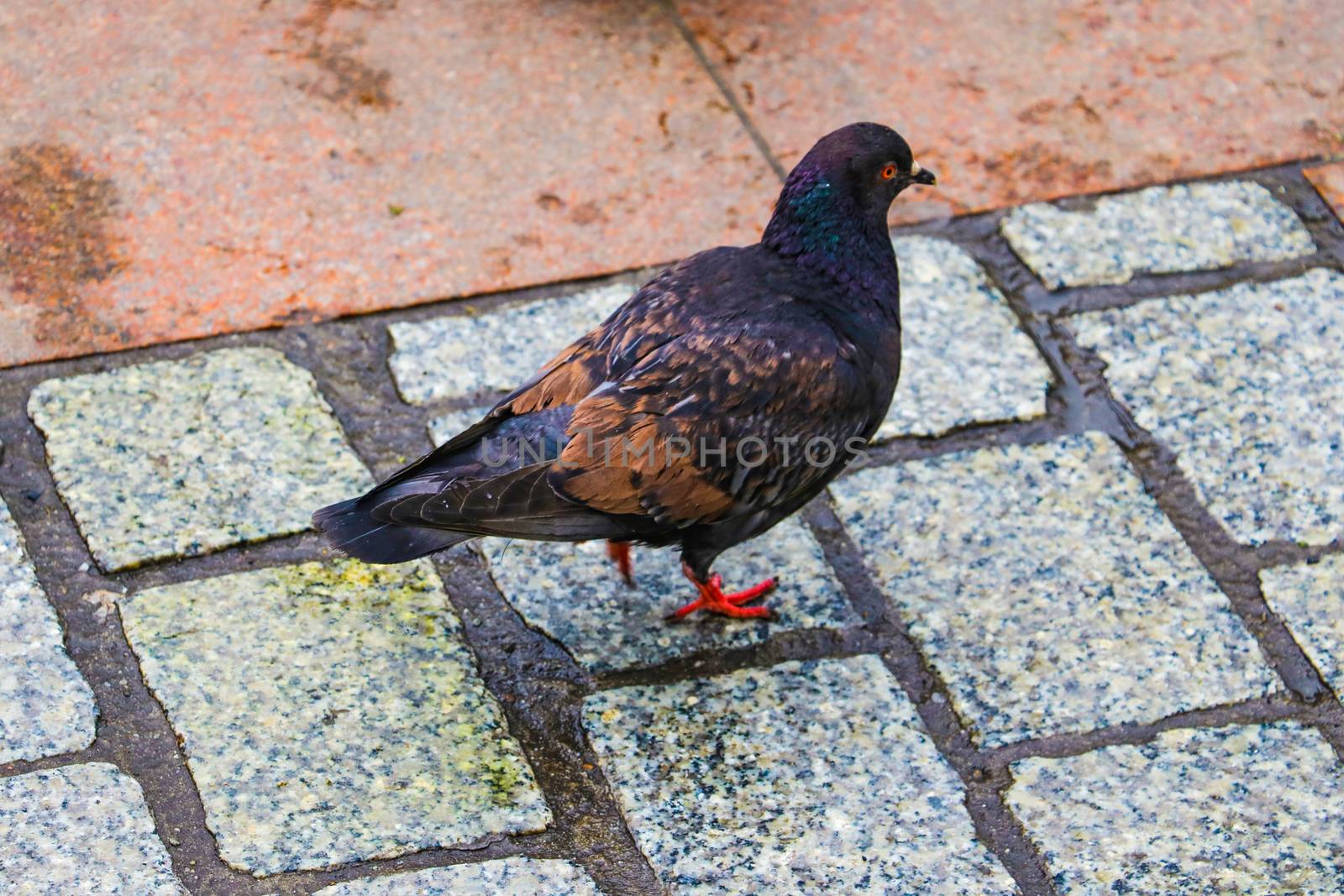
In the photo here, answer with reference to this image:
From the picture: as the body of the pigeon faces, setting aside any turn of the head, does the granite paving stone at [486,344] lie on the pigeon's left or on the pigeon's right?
on the pigeon's left

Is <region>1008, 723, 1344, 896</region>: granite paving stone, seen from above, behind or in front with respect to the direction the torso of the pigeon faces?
in front

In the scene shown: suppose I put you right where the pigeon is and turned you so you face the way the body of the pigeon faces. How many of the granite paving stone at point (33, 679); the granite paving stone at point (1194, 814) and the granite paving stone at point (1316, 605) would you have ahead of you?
2

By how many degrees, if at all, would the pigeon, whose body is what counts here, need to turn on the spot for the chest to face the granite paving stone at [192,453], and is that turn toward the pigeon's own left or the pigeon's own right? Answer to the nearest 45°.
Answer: approximately 135° to the pigeon's own left

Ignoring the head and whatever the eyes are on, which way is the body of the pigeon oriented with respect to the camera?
to the viewer's right
